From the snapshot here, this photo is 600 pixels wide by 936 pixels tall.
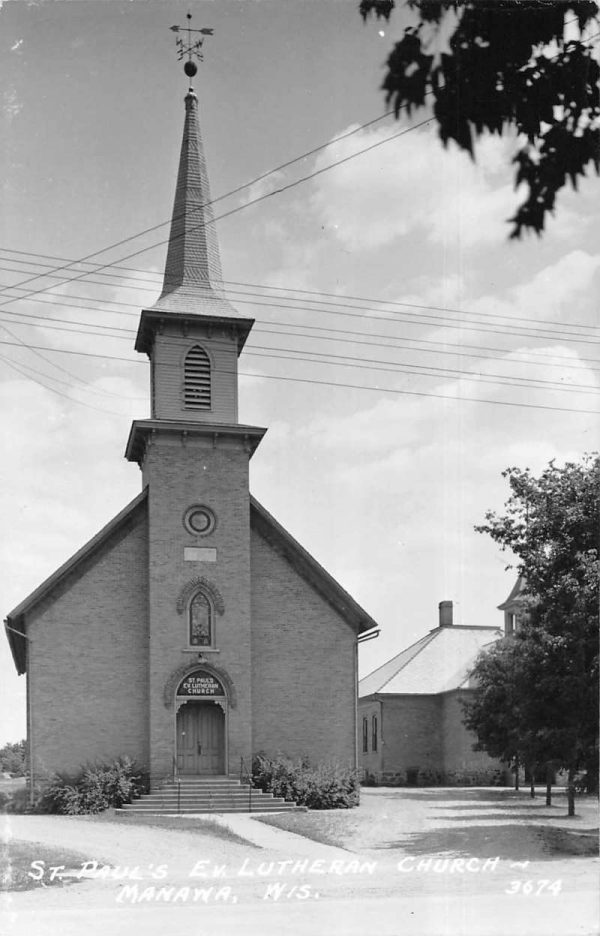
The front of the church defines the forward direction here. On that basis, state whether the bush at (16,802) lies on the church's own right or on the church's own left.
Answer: on the church's own right

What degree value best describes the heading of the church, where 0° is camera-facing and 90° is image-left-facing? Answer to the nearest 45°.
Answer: approximately 0°

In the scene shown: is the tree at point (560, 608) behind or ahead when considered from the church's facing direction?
ahead

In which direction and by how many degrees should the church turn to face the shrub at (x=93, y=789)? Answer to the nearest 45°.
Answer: approximately 45° to its right
